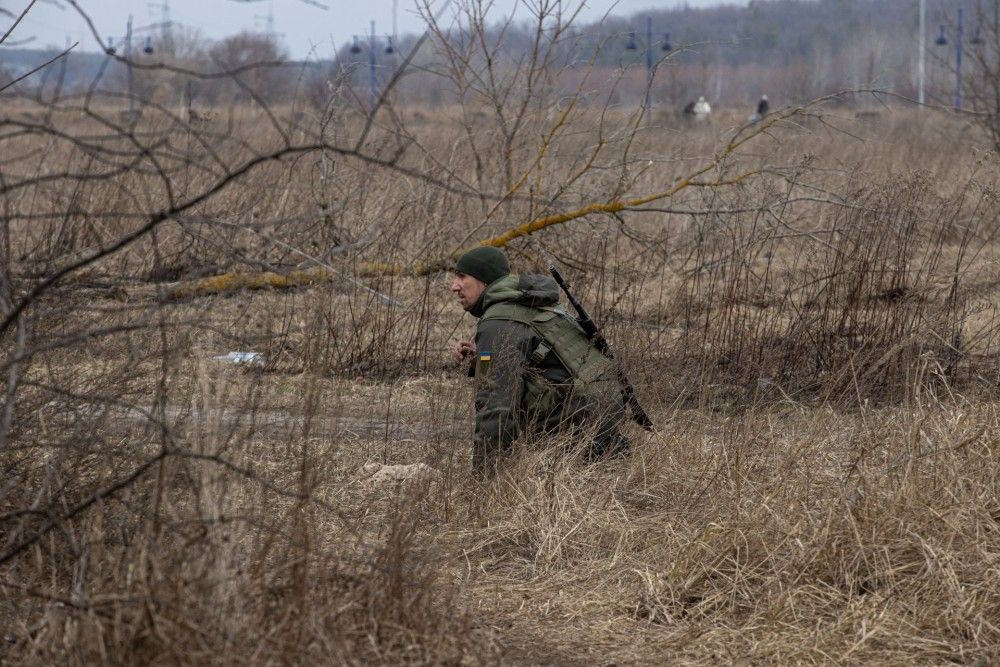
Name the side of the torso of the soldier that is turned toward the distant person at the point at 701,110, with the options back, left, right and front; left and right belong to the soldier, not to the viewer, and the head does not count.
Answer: right

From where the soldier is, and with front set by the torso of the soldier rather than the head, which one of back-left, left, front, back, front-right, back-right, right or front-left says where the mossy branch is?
right

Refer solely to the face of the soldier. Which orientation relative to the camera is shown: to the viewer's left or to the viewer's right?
to the viewer's left

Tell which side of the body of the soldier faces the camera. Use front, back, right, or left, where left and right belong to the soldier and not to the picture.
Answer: left
